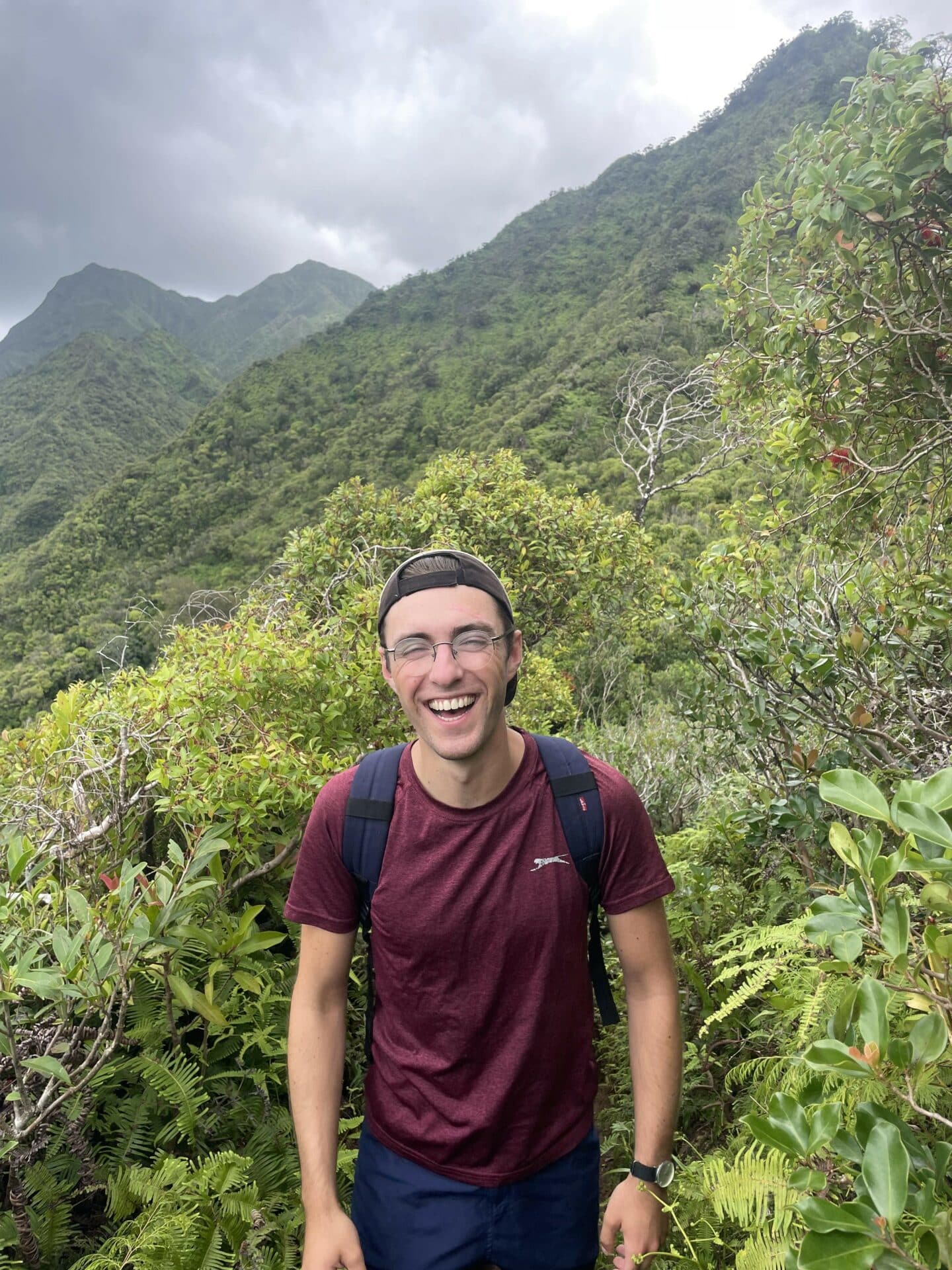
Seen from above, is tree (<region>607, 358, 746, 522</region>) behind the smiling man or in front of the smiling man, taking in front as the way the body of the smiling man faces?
behind

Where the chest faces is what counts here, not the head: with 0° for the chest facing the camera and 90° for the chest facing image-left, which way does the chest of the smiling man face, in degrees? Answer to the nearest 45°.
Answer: approximately 0°
